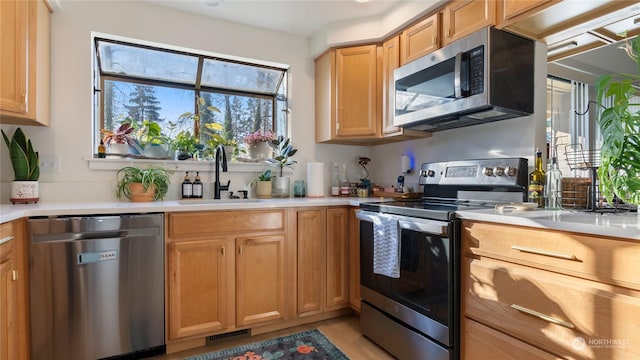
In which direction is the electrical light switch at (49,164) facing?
toward the camera

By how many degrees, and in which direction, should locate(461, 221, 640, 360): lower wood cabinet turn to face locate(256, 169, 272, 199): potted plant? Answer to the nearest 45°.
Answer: approximately 45° to its right

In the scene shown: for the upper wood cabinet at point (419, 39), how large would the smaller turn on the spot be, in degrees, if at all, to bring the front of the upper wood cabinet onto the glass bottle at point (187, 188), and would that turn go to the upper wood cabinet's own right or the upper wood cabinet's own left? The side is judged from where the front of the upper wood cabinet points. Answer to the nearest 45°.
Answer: approximately 45° to the upper wood cabinet's own right

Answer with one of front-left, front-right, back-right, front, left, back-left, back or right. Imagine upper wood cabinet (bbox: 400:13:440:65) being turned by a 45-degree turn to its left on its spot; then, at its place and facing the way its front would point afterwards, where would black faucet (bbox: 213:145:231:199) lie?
right

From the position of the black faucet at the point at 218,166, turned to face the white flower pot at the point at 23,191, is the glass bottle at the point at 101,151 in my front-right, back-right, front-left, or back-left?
front-right

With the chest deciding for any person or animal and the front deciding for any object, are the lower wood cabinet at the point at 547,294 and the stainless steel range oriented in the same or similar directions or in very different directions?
same or similar directions

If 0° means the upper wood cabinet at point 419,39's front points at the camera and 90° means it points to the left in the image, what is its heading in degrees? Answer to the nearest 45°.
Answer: approximately 45°

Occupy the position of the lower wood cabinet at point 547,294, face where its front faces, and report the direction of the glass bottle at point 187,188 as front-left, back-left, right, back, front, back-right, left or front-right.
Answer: front-right

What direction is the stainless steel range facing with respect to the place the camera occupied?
facing the viewer and to the left of the viewer

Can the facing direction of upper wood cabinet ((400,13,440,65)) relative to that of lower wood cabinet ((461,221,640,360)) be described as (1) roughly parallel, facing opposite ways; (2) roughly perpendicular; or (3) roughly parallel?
roughly parallel

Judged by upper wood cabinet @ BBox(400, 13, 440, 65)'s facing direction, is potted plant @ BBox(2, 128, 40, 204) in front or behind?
in front

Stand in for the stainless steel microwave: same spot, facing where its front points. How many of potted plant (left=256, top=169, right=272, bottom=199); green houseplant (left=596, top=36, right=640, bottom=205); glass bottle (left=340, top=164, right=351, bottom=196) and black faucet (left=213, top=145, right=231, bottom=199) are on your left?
1

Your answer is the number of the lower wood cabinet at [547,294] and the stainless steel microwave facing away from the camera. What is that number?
0

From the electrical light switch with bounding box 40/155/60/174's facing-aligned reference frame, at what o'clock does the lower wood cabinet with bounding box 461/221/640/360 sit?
The lower wood cabinet is roughly at 11 o'clock from the electrical light switch.

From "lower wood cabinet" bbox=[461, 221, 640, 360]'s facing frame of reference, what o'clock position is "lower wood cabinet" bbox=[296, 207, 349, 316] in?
"lower wood cabinet" bbox=[296, 207, 349, 316] is roughly at 2 o'clock from "lower wood cabinet" bbox=[461, 221, 640, 360].

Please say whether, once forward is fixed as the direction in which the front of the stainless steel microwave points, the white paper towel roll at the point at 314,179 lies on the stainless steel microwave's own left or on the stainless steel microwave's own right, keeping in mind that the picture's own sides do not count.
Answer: on the stainless steel microwave's own right
